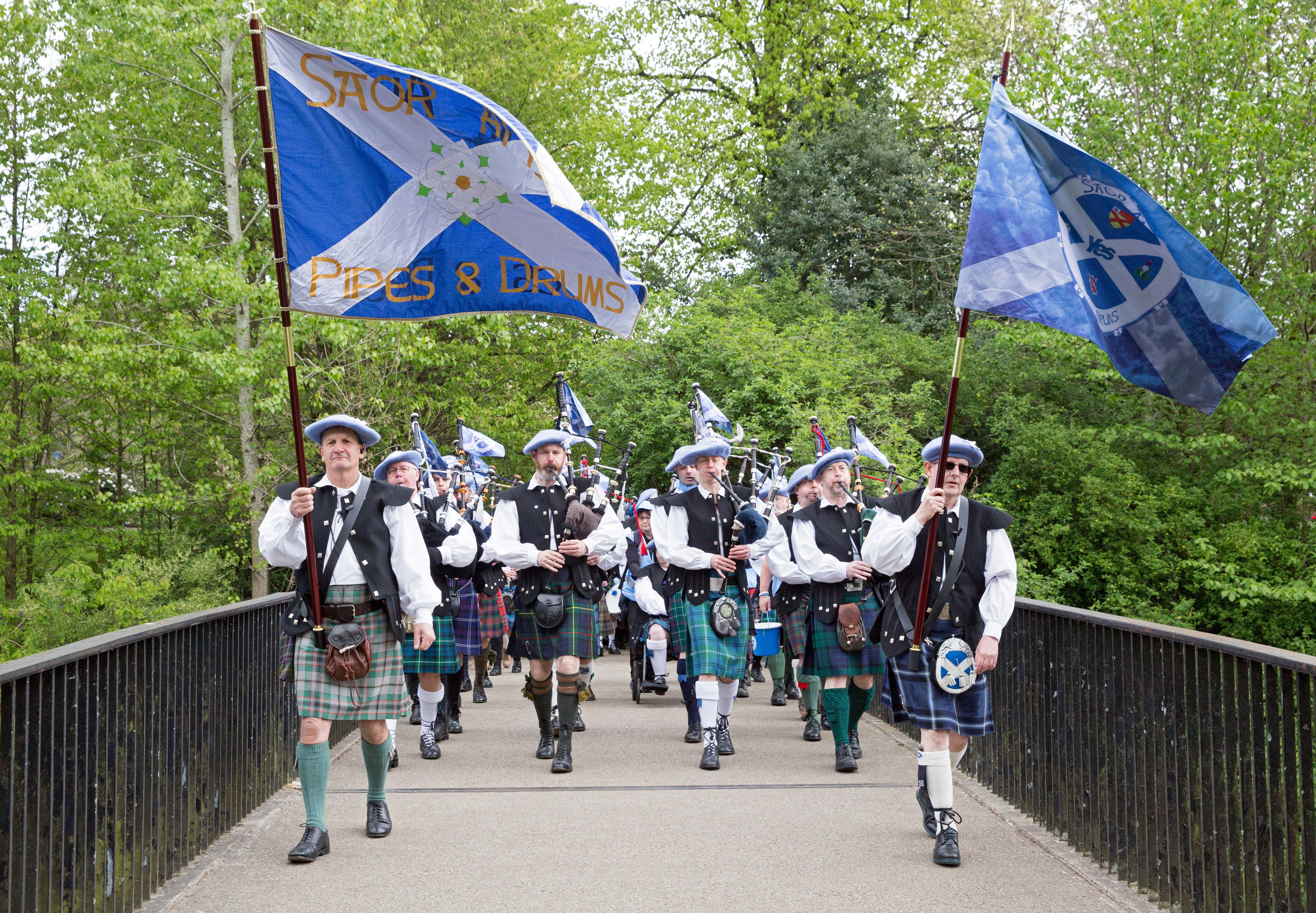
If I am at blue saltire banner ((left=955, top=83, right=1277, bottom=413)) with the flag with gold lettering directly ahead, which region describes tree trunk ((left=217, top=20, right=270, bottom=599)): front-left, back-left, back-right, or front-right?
front-right

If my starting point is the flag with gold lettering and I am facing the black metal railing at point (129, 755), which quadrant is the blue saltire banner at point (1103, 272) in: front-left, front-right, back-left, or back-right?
back-left

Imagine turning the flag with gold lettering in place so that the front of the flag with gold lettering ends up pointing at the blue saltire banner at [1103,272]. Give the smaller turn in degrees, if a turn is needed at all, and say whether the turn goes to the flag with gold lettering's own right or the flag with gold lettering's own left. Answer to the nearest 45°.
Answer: approximately 45° to the flag with gold lettering's own left

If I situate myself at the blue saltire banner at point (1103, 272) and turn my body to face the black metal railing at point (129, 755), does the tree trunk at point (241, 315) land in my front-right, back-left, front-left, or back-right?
front-right

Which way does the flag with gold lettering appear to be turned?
toward the camera

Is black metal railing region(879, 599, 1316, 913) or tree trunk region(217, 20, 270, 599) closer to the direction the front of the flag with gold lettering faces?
the black metal railing

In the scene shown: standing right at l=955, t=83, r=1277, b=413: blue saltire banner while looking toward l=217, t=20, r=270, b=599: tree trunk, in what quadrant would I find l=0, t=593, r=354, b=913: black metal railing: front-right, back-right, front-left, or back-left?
front-left

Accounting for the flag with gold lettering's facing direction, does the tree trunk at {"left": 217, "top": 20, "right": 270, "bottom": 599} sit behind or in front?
behind
